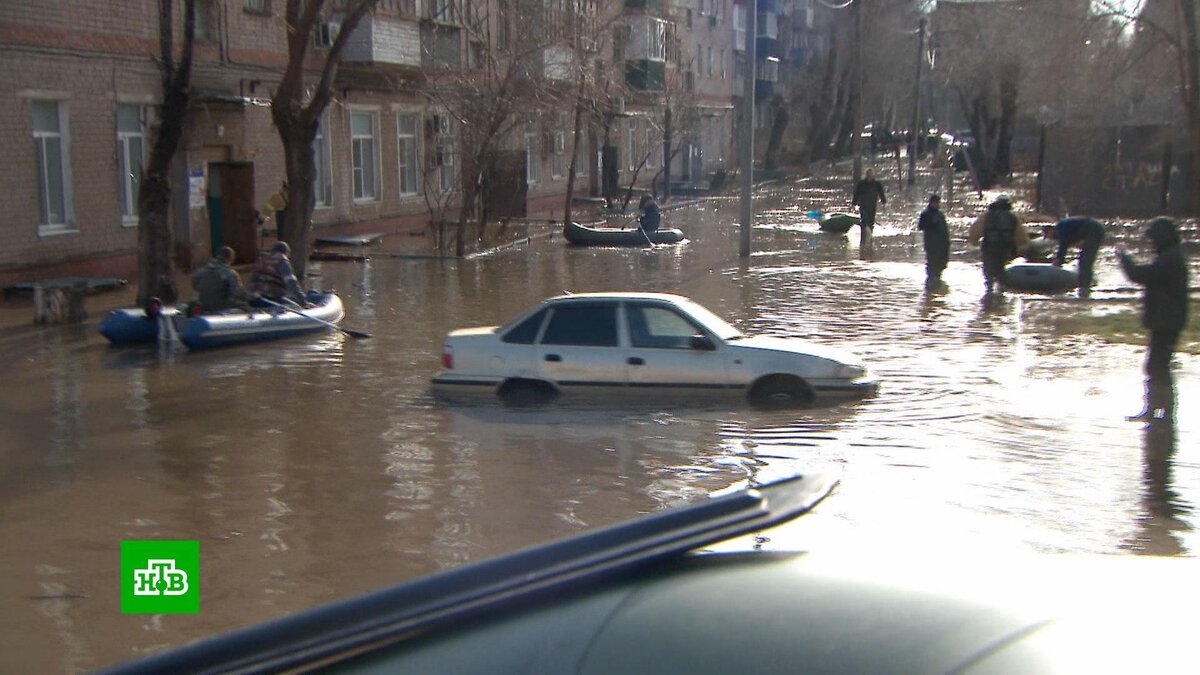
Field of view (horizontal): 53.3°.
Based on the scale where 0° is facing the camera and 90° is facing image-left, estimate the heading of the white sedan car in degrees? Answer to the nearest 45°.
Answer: approximately 270°

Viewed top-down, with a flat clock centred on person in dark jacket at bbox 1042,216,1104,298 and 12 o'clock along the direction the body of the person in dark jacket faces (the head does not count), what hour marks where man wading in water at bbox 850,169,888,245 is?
The man wading in water is roughly at 2 o'clock from the person in dark jacket.

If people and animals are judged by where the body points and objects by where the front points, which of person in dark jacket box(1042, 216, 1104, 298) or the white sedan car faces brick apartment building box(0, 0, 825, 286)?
the person in dark jacket

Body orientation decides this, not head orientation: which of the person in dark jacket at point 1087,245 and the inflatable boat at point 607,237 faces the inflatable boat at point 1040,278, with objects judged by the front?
the person in dark jacket

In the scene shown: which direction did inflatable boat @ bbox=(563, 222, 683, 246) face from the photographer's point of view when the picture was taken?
facing to the left of the viewer

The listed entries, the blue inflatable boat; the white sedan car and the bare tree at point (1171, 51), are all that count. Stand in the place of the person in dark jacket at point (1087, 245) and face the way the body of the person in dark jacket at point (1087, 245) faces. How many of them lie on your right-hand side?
1

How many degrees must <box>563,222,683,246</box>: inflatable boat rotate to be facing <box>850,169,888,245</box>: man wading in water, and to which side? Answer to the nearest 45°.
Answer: approximately 180°

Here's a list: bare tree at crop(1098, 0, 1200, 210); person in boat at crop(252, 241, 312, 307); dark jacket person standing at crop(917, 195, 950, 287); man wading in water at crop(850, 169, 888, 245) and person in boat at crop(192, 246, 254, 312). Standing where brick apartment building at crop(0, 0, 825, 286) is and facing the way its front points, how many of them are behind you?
0

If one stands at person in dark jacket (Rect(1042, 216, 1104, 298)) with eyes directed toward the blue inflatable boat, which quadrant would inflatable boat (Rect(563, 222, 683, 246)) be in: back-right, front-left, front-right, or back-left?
front-right

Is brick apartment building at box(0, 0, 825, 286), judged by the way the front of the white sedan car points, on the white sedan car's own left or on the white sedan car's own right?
on the white sedan car's own left

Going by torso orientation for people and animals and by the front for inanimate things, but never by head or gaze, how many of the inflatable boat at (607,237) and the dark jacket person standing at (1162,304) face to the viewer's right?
0

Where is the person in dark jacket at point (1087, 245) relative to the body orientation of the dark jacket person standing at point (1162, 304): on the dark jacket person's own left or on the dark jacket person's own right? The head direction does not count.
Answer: on the dark jacket person's own right

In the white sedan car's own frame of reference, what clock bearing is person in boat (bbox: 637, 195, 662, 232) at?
The person in boat is roughly at 9 o'clock from the white sedan car.

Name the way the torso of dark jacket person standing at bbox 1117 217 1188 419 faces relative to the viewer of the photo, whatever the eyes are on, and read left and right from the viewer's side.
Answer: facing to the left of the viewer

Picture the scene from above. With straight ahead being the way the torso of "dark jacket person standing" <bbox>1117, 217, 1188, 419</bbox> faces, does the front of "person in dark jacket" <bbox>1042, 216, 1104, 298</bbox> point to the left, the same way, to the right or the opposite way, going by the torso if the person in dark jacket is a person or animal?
the same way

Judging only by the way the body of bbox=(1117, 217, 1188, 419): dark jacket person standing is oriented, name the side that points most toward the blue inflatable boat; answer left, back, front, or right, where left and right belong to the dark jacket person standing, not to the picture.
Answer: front

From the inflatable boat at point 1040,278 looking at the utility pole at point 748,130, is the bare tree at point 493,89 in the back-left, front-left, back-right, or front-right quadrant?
front-left

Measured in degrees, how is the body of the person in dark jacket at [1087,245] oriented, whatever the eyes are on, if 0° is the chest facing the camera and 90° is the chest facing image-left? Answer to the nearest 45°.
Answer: approximately 90°

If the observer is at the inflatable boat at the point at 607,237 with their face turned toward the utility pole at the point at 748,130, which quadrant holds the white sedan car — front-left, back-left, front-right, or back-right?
front-right

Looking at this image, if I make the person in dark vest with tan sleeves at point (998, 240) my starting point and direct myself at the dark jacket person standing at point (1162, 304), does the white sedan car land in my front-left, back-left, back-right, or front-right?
front-right

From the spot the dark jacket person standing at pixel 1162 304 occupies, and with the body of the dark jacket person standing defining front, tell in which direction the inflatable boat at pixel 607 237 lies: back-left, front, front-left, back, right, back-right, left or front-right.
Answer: front-right

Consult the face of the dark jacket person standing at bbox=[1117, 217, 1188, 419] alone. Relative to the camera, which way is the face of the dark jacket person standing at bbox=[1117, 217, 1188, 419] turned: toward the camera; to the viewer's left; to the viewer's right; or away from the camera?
to the viewer's left

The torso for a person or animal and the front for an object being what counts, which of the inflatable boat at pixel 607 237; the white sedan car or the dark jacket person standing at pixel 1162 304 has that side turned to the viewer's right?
the white sedan car
